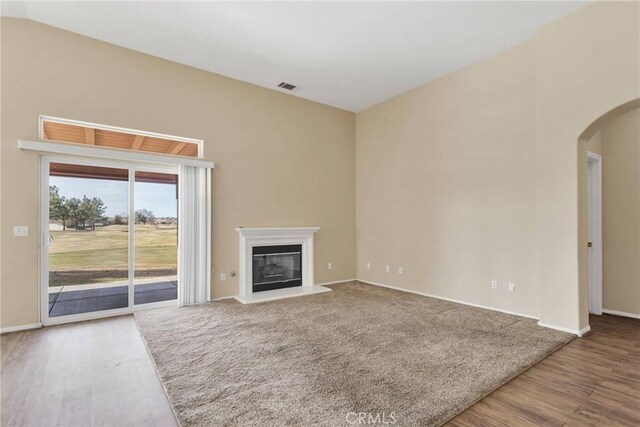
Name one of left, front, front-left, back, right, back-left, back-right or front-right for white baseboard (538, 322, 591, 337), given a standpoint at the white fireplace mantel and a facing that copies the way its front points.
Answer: front

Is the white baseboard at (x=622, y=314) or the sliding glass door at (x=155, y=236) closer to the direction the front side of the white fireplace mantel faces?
the white baseboard

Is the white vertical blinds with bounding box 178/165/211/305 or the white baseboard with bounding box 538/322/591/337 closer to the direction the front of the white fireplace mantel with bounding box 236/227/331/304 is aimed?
the white baseboard

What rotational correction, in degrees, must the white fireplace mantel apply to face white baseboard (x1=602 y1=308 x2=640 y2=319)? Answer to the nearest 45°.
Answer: approximately 45° to its left

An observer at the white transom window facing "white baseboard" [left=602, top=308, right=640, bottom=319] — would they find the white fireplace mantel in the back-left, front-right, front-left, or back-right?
front-left

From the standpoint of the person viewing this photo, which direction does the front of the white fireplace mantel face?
facing the viewer and to the right of the viewer

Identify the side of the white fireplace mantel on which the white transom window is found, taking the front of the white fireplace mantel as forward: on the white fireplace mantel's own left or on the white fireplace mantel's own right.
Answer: on the white fireplace mantel's own right

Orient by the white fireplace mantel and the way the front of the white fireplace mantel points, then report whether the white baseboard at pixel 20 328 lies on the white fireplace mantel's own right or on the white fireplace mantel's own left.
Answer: on the white fireplace mantel's own right

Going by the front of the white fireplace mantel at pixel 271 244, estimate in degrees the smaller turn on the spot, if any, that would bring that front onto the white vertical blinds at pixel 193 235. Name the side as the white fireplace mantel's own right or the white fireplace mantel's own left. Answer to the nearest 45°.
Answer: approximately 90° to the white fireplace mantel's own right

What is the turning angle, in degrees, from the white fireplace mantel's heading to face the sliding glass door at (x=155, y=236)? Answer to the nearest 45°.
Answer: approximately 135° to its right

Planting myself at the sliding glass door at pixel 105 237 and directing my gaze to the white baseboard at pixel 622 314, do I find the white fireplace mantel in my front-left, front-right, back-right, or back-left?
front-left
